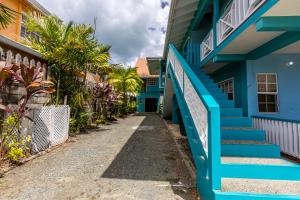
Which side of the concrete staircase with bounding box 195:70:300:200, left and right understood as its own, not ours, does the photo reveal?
front

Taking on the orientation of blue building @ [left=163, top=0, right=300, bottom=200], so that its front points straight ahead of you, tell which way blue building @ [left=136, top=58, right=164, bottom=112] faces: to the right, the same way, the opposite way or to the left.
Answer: to the left

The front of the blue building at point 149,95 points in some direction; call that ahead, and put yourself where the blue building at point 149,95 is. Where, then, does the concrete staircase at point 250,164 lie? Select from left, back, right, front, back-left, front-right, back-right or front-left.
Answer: front

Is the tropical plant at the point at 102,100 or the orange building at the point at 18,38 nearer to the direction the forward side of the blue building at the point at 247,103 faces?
the orange building

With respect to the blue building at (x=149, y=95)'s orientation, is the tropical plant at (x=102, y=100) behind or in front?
in front

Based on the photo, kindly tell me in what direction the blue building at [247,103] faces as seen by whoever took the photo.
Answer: facing the viewer and to the left of the viewer

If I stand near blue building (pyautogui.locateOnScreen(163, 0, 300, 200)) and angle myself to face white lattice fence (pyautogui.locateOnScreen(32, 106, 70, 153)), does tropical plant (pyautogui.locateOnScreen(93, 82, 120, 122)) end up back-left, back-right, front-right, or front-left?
front-right

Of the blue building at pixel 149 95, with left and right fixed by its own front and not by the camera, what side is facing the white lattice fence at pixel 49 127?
front

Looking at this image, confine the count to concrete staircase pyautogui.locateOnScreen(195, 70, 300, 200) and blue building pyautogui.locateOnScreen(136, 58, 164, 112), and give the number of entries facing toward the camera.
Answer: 2

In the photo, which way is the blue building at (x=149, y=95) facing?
toward the camera

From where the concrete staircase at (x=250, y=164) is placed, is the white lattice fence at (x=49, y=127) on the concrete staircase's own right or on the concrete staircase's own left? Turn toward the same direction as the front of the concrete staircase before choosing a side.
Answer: on the concrete staircase's own right

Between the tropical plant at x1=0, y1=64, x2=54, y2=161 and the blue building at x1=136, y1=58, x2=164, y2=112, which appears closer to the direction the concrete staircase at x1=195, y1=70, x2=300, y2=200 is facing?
the tropical plant

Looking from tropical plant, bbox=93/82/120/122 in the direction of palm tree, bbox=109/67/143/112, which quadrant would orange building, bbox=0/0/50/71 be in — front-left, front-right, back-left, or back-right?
back-left
